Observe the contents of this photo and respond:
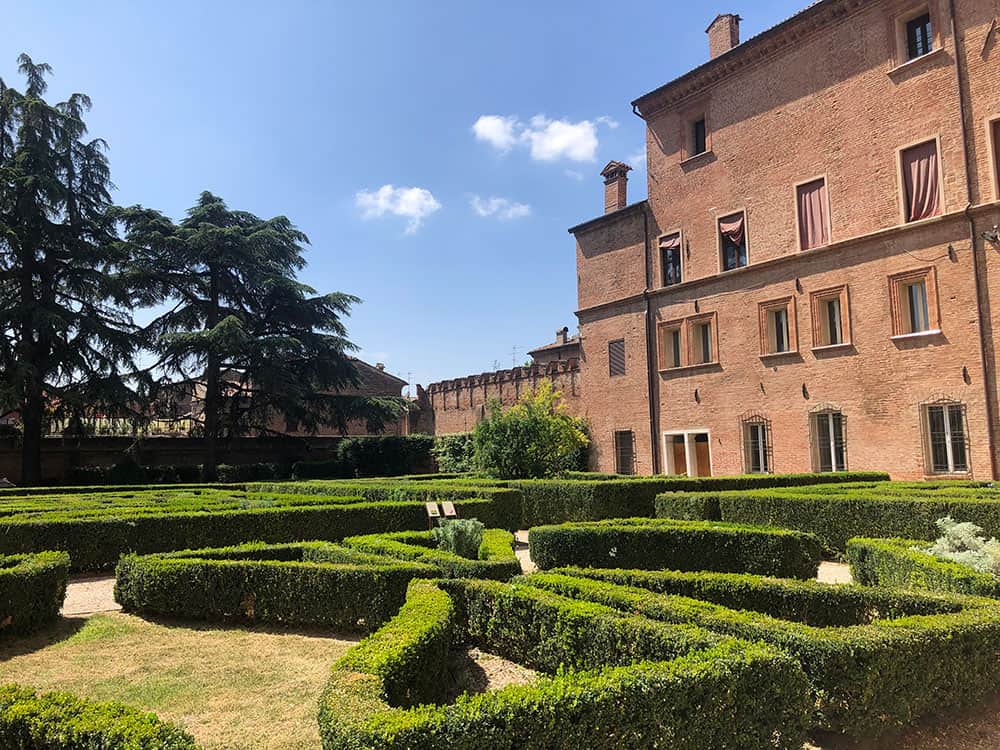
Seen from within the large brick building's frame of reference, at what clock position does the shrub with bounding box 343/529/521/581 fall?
The shrub is roughly at 11 o'clock from the large brick building.

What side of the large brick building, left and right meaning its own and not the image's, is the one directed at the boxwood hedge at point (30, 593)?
front

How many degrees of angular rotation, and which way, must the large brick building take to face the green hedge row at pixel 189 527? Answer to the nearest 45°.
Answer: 0° — it already faces it

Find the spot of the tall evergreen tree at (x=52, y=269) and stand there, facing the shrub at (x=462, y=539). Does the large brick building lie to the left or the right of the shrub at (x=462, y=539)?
left

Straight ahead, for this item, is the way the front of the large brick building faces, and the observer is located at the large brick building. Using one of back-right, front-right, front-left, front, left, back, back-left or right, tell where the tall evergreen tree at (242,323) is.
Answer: front-right

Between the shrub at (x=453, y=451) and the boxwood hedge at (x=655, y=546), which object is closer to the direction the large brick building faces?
the boxwood hedge

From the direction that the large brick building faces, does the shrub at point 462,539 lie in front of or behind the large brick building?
in front

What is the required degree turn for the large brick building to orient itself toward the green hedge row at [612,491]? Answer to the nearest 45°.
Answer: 0° — it already faces it

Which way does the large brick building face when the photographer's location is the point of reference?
facing the viewer and to the left of the viewer

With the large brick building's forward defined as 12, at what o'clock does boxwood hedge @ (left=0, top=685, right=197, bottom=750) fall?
The boxwood hedge is roughly at 11 o'clock from the large brick building.

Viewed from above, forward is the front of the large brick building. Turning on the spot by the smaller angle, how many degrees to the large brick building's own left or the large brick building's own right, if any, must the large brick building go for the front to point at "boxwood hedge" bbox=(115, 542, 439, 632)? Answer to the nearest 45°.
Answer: approximately 45° to the large brick building's own left

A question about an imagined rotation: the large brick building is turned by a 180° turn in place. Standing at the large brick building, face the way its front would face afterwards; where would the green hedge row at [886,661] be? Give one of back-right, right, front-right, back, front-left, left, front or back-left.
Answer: back-right

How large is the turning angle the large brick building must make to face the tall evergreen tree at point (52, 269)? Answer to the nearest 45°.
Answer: approximately 45° to its right

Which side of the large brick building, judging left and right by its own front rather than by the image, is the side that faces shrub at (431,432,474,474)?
right

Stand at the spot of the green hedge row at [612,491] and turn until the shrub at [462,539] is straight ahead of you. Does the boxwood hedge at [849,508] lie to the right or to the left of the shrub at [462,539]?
left
